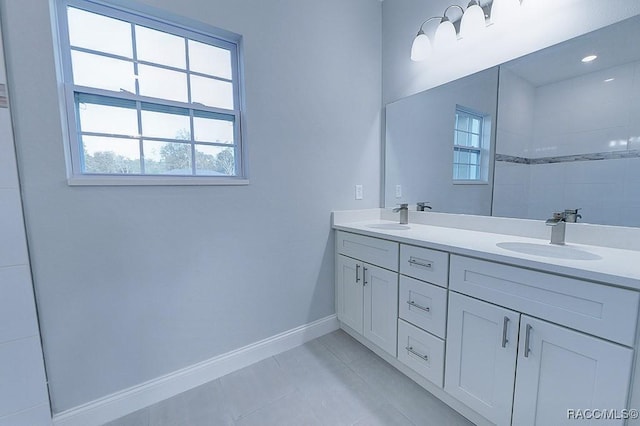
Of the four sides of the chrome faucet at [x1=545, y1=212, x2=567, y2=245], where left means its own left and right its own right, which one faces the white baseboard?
front

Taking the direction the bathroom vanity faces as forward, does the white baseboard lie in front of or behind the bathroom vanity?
in front

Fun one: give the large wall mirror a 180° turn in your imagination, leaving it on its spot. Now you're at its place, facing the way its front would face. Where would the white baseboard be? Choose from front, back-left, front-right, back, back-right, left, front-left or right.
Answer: back

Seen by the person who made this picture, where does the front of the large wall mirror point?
facing the viewer and to the left of the viewer

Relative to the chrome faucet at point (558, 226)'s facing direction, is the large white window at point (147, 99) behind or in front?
in front

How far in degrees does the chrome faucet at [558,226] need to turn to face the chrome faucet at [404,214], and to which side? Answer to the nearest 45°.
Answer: approximately 45° to its right

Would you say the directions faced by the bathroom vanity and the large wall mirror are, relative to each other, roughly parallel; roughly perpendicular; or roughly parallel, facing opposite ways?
roughly parallel

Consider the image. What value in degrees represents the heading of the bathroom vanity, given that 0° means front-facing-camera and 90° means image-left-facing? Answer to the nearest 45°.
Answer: approximately 45°

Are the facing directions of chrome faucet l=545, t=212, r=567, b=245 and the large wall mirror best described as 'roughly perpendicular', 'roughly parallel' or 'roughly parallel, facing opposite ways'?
roughly parallel

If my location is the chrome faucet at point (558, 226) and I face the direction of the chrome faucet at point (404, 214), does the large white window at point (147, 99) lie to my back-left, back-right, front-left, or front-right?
front-left

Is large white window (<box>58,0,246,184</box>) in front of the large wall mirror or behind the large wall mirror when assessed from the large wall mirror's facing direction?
in front

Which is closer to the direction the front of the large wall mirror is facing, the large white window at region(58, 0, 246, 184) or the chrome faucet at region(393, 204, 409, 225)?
the large white window
